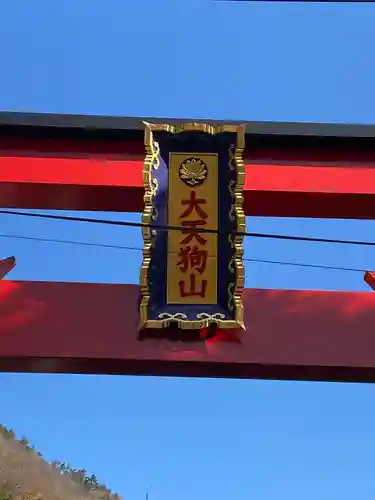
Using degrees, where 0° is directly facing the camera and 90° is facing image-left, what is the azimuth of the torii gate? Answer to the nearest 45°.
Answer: approximately 0°
